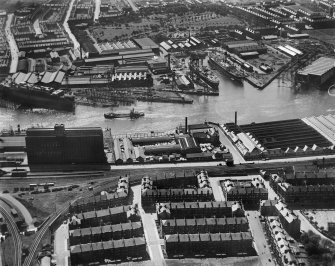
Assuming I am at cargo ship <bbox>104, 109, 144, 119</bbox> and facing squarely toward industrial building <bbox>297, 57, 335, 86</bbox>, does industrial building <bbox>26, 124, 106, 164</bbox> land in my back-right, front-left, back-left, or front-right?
back-right

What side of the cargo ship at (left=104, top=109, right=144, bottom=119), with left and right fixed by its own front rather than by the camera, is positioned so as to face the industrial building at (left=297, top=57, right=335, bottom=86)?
back

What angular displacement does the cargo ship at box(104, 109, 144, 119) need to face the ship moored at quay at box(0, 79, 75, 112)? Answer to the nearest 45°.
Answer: approximately 45° to its right

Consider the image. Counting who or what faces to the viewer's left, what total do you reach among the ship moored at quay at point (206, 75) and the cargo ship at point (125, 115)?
1

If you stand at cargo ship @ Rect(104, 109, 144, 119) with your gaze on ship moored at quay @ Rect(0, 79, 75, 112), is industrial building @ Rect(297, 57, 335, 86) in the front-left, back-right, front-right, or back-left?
back-right

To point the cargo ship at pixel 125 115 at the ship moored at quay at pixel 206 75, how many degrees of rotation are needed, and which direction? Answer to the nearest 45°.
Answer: approximately 135° to its right

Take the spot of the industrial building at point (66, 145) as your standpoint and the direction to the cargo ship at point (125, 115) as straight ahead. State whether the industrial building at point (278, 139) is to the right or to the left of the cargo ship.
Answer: right

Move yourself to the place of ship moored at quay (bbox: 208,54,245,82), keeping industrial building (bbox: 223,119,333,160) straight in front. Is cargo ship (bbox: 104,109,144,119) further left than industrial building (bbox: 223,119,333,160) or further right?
right

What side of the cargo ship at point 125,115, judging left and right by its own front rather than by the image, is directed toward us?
left
